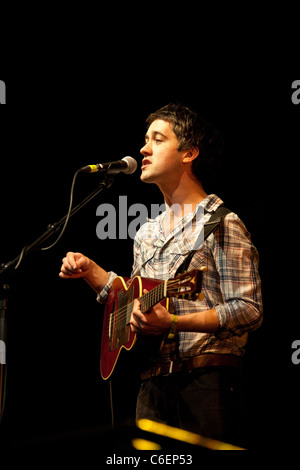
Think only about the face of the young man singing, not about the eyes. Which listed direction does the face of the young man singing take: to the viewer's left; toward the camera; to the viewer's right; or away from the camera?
to the viewer's left

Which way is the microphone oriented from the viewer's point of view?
to the viewer's right

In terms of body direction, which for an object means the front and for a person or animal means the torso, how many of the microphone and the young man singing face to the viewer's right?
1

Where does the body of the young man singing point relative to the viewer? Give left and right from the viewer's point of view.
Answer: facing the viewer and to the left of the viewer

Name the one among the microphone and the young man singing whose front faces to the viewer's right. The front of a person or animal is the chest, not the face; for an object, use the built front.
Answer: the microphone
